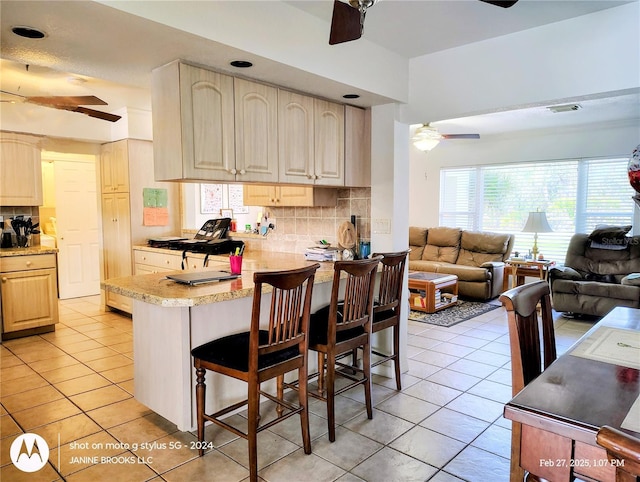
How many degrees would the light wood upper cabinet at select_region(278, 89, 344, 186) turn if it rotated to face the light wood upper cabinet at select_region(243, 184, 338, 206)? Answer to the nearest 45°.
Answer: approximately 135° to its left

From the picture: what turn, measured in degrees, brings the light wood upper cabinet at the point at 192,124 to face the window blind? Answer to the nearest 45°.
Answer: approximately 90° to its left

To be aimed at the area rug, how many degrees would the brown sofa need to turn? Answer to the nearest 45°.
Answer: approximately 45° to its left

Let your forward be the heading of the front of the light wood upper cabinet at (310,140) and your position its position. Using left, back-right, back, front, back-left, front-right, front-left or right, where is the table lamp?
left

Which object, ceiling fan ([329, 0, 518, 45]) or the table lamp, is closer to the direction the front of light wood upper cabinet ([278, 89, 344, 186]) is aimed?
the ceiling fan

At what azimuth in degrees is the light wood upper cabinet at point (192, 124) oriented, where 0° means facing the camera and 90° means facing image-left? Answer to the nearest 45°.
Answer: approximately 315°

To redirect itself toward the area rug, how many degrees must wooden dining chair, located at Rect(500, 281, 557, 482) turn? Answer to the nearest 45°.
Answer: approximately 135° to its left

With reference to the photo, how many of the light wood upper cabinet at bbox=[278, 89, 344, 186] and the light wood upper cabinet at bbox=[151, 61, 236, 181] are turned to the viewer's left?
0

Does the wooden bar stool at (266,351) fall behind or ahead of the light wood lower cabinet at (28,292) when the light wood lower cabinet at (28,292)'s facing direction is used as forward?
ahead

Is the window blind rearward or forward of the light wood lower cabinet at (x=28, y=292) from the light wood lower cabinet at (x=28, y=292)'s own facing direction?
forward

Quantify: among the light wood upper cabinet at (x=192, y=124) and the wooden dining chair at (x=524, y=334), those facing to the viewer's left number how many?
0
